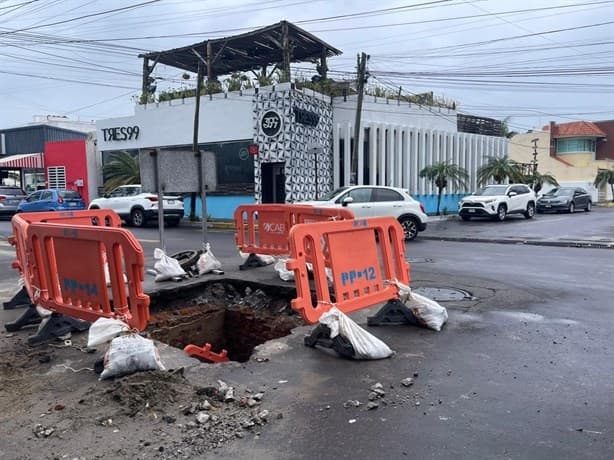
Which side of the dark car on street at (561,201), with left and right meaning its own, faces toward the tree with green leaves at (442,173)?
front

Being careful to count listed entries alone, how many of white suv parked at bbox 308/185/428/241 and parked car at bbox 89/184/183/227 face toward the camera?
0

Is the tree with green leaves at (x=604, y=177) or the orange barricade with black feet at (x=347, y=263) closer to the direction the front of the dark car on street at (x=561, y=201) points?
the orange barricade with black feet

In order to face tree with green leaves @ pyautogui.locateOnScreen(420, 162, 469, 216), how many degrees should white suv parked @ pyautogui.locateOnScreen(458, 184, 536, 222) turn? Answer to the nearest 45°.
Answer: approximately 45° to its right

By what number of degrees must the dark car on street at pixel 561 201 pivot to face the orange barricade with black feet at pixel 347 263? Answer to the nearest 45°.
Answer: approximately 45° to its left

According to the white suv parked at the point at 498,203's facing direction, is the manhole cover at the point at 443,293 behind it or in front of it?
in front

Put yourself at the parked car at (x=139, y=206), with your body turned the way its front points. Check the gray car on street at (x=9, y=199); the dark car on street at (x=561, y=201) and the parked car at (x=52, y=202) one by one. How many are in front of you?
2

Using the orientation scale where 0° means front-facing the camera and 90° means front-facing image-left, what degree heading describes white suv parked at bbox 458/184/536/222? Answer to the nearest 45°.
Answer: approximately 45°

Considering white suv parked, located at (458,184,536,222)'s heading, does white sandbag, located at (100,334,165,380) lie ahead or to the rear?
ahead

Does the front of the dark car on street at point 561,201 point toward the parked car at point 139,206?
yes
